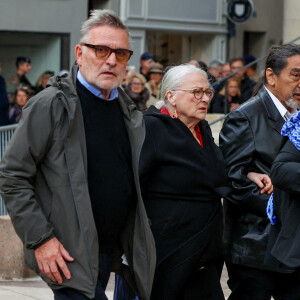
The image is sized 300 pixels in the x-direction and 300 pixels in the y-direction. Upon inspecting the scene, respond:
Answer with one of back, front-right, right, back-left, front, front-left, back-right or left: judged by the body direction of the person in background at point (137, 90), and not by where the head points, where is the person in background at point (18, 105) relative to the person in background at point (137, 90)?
right

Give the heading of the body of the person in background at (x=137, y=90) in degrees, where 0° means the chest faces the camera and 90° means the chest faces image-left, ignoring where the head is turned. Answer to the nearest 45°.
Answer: approximately 0°

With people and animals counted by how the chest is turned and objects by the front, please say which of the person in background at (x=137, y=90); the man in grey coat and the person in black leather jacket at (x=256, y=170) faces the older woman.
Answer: the person in background at (x=137, y=90)

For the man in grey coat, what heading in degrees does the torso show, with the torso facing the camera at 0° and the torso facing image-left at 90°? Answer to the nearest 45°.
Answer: approximately 315°

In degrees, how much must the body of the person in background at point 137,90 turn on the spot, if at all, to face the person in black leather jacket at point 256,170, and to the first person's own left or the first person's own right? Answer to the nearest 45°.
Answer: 0° — they already face them

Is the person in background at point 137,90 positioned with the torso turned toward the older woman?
yes

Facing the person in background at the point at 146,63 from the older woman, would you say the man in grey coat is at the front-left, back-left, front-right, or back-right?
back-left

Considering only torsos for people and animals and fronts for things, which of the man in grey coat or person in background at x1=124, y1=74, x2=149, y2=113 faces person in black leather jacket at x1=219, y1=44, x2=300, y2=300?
person in background at x1=124, y1=74, x2=149, y2=113

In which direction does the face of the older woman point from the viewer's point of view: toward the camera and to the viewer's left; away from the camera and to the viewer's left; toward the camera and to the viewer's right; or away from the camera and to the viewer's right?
toward the camera and to the viewer's right

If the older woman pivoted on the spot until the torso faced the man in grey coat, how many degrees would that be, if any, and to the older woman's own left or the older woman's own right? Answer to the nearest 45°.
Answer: approximately 90° to the older woman's own right

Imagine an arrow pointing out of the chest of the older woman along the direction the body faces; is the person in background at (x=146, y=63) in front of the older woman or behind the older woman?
behind
